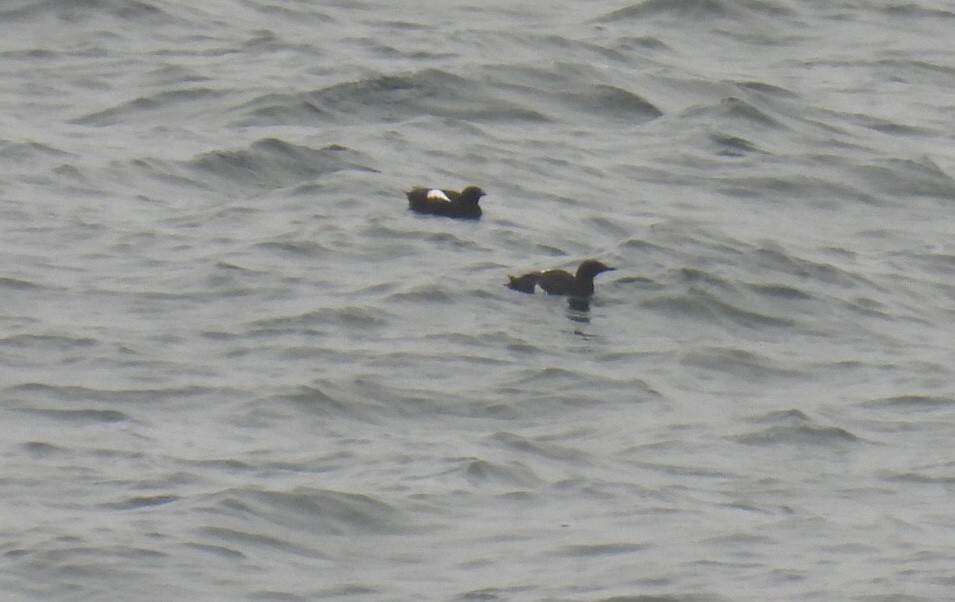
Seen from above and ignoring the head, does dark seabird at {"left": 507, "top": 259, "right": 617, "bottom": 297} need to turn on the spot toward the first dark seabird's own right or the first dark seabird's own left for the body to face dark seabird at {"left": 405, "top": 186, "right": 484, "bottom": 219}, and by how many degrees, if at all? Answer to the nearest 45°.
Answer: approximately 135° to the first dark seabird's own left

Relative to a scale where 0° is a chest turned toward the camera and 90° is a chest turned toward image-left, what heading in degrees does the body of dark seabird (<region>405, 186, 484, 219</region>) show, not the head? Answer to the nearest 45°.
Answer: approximately 270°

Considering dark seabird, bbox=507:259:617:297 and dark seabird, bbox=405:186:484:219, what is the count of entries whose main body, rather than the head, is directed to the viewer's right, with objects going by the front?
2

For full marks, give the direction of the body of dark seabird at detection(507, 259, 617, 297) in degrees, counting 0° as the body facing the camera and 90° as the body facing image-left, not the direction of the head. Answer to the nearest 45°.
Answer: approximately 270°

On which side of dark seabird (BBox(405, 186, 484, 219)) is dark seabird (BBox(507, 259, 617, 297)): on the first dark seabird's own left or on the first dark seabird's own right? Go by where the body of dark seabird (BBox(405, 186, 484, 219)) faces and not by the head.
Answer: on the first dark seabird's own right
